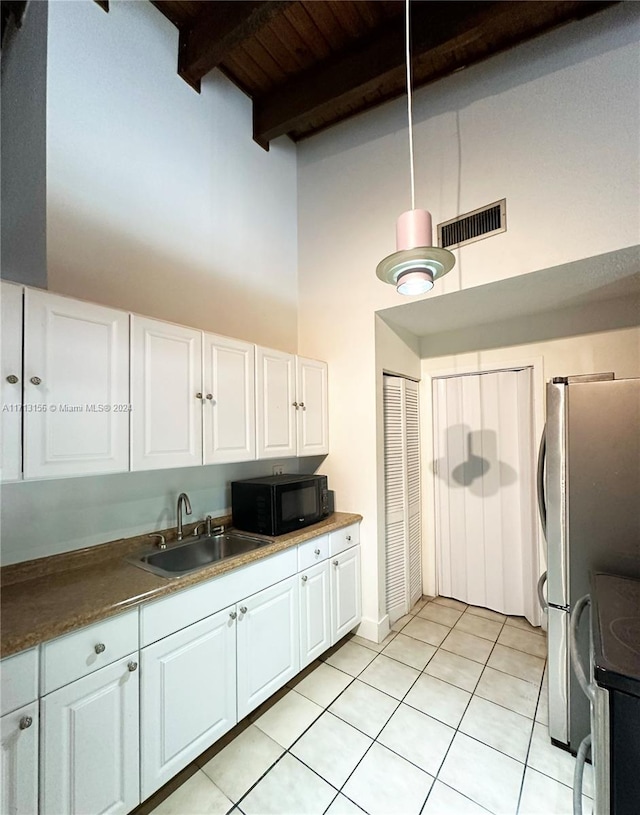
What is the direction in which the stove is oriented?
to the viewer's left

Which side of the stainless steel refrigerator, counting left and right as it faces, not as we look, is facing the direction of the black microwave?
front

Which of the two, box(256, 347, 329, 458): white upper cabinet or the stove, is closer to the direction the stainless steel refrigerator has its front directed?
the white upper cabinet

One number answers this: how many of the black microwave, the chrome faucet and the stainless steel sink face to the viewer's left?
0

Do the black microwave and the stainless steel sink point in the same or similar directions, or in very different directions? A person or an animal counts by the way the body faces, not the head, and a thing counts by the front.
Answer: same or similar directions

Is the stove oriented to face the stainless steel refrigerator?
no

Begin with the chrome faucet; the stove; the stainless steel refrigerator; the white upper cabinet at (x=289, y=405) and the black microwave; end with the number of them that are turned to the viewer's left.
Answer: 2

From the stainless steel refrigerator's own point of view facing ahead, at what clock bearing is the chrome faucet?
The chrome faucet is roughly at 11 o'clock from the stainless steel refrigerator.

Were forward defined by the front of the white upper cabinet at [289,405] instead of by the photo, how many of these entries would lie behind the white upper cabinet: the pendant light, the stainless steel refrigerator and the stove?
0

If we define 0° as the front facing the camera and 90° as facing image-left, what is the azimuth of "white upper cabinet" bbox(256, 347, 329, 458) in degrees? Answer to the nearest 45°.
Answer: approximately 315°

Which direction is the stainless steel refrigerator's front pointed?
to the viewer's left

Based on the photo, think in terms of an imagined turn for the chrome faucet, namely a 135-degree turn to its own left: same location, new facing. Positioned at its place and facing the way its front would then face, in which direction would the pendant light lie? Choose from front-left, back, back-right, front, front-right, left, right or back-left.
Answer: back-right

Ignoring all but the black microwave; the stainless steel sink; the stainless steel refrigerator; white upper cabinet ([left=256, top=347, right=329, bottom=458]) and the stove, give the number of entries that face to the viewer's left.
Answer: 2

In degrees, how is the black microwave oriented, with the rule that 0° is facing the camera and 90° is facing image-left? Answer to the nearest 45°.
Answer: approximately 315°

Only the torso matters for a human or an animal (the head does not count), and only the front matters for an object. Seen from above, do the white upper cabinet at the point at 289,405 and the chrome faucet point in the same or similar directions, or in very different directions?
same or similar directions

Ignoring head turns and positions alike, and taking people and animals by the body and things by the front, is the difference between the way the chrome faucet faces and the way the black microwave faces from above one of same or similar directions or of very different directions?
same or similar directions
